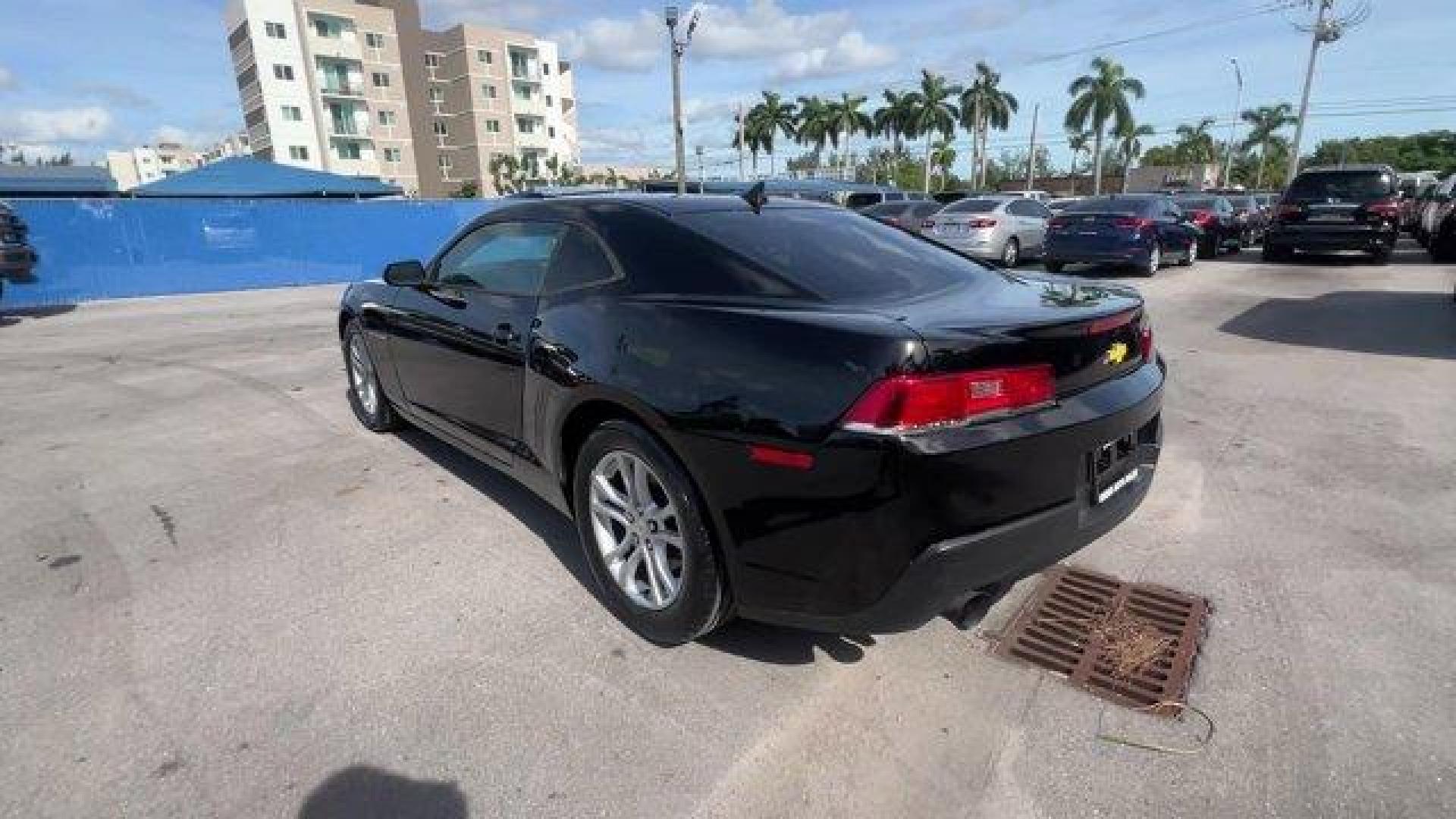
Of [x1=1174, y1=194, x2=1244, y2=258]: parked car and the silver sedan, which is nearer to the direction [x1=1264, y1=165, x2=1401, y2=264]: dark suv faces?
the parked car

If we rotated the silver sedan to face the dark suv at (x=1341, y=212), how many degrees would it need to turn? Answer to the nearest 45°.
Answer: approximately 45° to its right

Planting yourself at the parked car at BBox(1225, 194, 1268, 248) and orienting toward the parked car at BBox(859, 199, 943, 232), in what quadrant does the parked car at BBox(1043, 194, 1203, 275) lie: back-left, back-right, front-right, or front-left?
front-left

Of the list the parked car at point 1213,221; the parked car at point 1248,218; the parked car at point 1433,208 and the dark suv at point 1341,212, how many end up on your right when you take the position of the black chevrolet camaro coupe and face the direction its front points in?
4

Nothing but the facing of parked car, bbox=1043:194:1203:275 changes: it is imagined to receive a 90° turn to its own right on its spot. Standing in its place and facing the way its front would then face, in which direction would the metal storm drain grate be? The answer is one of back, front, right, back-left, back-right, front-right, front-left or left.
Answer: front-right

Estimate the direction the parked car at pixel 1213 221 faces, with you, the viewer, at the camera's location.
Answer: facing away from the viewer and to the right of the viewer

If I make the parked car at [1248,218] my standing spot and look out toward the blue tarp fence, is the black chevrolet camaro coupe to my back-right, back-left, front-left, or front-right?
front-left

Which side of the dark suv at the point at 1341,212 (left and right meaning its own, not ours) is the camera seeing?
back

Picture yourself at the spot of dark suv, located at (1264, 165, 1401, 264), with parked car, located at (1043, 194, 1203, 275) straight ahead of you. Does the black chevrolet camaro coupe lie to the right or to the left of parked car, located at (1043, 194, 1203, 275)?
left

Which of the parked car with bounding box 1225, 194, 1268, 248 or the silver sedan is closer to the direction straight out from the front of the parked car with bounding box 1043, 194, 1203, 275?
the parked car

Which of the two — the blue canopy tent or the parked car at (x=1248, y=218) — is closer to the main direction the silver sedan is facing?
the parked car

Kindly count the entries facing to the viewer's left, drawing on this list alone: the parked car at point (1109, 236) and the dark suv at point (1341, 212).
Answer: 0

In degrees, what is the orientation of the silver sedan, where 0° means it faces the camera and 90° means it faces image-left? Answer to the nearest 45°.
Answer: approximately 225°

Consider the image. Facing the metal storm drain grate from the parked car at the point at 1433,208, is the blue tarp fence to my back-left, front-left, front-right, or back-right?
front-right

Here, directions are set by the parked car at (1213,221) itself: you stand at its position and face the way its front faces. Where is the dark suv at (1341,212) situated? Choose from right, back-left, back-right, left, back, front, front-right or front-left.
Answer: right

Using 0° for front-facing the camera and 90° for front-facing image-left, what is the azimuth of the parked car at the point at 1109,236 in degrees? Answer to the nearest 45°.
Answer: approximately 225°

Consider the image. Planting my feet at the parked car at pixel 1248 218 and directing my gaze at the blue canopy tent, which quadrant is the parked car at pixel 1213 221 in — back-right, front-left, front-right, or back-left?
front-left
